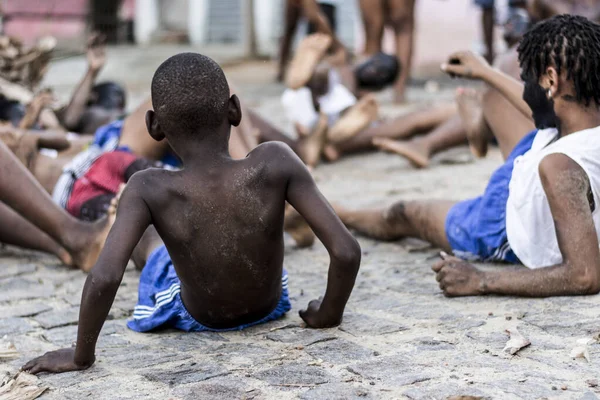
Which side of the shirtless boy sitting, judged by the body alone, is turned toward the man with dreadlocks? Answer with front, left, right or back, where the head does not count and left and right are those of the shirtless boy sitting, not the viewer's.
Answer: right

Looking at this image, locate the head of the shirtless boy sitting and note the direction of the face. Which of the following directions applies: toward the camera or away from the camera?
away from the camera

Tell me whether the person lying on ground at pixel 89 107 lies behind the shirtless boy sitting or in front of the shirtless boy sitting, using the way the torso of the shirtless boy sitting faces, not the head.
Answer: in front

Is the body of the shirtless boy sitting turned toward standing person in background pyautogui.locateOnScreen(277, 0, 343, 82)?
yes

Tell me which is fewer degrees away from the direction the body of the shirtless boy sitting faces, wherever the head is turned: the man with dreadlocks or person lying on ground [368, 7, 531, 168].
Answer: the person lying on ground

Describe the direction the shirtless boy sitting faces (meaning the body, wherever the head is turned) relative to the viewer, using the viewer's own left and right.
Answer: facing away from the viewer
